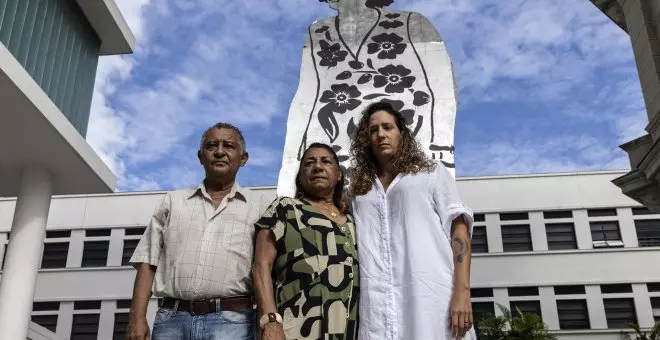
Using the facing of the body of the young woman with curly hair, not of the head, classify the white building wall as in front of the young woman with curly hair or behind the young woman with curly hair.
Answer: behind

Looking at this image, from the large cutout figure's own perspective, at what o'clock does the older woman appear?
The older woman is roughly at 12 o'clock from the large cutout figure.

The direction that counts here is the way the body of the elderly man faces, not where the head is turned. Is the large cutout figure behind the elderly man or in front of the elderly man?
behind

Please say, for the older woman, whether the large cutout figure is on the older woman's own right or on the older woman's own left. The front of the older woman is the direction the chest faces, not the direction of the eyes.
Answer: on the older woman's own left

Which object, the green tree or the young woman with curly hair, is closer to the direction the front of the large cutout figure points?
the young woman with curly hair

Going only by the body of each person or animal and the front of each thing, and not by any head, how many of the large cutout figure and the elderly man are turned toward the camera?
2

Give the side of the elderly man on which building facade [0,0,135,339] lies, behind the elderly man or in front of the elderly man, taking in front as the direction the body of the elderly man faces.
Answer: behind

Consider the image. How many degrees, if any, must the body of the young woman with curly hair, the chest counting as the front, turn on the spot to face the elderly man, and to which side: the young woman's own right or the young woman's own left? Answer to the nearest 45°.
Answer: approximately 45° to the young woman's own right

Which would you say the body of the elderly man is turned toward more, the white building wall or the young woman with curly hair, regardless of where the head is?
the young woman with curly hair

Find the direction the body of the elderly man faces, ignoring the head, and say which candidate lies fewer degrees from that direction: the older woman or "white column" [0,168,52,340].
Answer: the older woman
